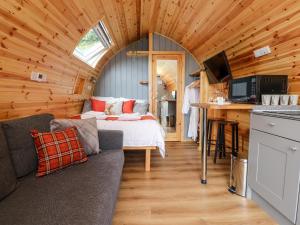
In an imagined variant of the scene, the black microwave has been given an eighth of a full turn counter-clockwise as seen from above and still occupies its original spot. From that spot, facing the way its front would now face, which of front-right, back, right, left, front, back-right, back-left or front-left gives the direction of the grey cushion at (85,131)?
front-right

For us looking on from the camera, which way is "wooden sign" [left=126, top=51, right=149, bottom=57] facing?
facing the viewer

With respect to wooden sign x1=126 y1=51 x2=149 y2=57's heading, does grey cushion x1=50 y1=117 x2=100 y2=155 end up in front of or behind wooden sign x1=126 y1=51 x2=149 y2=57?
in front

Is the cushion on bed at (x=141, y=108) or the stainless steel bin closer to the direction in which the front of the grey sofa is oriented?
the stainless steel bin

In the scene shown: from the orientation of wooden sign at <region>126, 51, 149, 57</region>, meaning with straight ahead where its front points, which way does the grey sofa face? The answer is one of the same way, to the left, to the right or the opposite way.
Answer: to the left

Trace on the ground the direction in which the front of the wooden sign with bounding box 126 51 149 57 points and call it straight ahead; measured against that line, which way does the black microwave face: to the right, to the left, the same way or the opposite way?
to the right

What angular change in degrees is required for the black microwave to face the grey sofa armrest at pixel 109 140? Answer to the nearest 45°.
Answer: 0° — it already faces it

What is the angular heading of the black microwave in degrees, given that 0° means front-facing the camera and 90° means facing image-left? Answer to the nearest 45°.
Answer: approximately 45°

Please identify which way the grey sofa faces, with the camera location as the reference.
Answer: facing the viewer and to the right of the viewer

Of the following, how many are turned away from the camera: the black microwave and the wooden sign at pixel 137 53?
0
